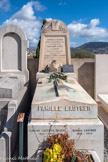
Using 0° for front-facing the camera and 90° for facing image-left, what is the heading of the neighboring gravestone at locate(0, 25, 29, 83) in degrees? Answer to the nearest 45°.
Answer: approximately 0°

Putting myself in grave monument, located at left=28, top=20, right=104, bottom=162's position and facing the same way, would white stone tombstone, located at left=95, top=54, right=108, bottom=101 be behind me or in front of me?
behind

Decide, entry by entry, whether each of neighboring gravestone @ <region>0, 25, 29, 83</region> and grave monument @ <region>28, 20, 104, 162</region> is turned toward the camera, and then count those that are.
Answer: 2

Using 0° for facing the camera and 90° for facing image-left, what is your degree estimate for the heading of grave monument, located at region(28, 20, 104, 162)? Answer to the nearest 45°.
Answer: approximately 0°

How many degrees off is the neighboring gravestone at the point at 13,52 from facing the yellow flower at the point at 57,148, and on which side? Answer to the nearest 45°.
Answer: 0° — it already faces it
